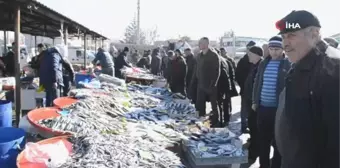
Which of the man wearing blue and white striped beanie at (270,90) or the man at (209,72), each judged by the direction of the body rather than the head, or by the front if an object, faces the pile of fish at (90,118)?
the man

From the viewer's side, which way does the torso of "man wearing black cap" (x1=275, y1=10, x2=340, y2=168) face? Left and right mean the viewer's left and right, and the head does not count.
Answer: facing the viewer and to the left of the viewer

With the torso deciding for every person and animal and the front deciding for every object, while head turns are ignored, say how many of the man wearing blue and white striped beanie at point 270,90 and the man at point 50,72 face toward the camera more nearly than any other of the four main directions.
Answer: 1

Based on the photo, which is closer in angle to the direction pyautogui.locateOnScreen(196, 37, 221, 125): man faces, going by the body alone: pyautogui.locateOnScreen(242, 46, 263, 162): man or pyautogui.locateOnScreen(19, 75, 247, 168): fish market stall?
the fish market stall

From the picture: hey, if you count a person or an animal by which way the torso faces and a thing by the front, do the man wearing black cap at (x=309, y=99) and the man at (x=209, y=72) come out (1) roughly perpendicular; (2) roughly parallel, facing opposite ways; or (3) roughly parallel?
roughly parallel

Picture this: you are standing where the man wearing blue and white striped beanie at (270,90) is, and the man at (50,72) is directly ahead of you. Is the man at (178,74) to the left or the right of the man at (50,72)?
right

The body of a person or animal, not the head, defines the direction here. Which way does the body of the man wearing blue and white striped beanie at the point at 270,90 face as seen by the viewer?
toward the camera

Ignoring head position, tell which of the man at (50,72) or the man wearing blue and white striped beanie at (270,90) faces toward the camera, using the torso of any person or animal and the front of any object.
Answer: the man wearing blue and white striped beanie

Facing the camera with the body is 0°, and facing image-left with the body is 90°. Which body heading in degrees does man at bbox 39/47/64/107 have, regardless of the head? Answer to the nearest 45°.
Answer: approximately 225°

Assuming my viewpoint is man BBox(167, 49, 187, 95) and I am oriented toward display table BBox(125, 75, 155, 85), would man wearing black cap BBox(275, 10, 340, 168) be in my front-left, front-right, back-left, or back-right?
back-left
